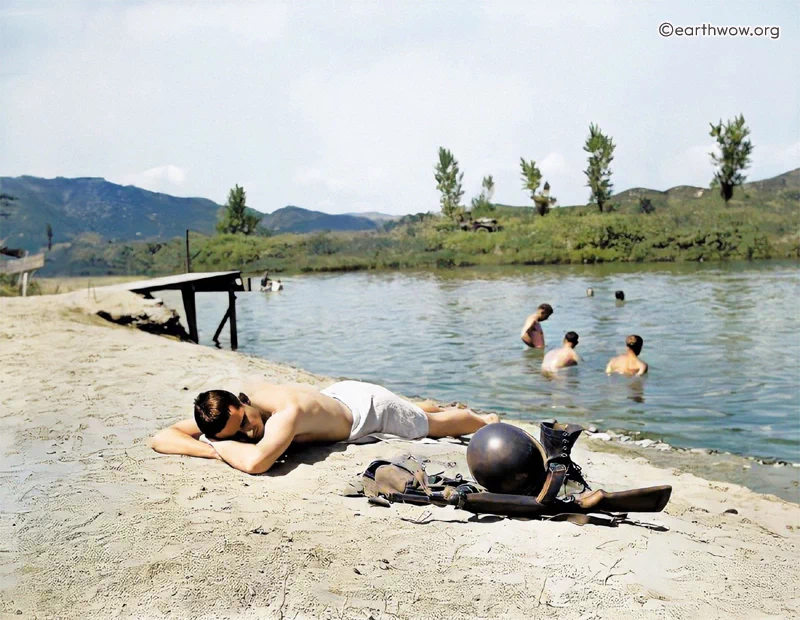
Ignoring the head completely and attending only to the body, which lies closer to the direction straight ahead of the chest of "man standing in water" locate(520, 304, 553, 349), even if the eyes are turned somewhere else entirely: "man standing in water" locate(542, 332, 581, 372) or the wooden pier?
the man standing in water

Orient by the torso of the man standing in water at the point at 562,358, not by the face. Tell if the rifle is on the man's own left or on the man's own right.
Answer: on the man's own right

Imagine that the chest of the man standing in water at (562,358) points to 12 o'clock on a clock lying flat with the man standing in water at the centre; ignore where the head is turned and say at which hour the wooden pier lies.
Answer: The wooden pier is roughly at 8 o'clock from the man standing in water.
